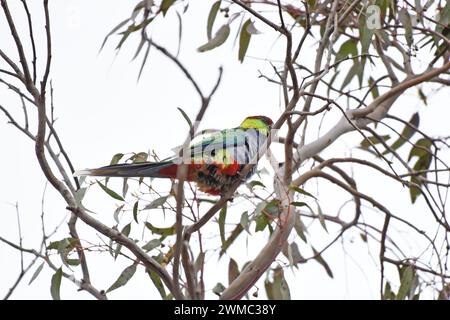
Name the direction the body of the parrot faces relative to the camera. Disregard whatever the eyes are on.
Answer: to the viewer's right
